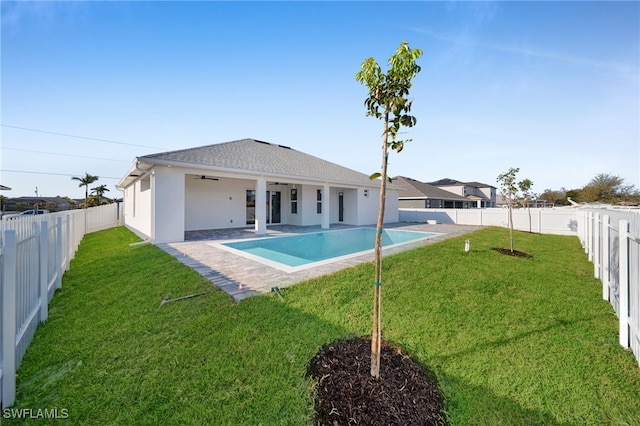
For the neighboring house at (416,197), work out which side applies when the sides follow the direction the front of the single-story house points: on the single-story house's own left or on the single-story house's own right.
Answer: on the single-story house's own right

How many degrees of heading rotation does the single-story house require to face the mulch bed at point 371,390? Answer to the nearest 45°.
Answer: approximately 135° to its left

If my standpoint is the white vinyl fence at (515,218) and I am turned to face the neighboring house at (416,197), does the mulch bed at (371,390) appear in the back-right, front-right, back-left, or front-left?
back-left

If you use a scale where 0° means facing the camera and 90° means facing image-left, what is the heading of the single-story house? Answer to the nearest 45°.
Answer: approximately 135°

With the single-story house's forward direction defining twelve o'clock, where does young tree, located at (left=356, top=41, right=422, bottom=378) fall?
The young tree is roughly at 7 o'clock from the single-story house.

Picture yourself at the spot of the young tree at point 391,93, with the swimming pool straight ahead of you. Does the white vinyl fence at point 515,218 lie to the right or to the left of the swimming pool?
right
